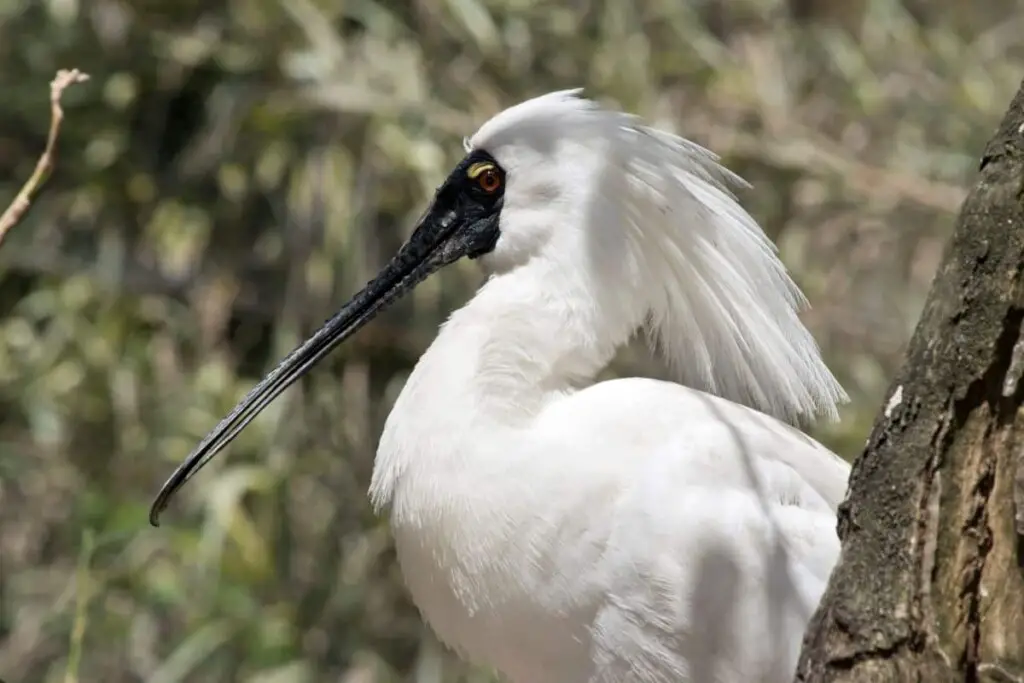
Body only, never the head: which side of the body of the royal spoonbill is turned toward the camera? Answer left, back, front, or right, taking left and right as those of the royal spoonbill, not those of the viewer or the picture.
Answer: left

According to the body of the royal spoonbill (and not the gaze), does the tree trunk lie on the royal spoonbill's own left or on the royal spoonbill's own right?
on the royal spoonbill's own left
